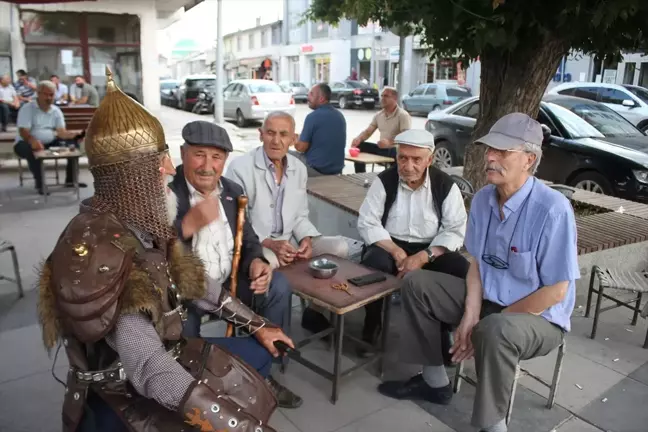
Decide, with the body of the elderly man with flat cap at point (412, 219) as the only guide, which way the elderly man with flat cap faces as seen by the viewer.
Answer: toward the camera

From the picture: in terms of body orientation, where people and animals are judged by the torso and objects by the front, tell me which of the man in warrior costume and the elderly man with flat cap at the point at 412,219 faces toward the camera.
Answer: the elderly man with flat cap

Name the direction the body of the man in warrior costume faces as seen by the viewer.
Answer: to the viewer's right

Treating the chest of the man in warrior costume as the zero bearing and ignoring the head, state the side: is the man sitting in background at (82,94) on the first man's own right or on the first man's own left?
on the first man's own left

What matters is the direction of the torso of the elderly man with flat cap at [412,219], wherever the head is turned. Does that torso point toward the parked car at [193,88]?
no
